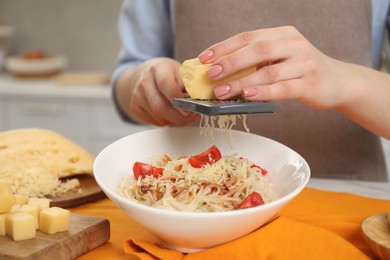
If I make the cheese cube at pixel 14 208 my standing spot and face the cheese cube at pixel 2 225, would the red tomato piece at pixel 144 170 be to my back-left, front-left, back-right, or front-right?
back-left

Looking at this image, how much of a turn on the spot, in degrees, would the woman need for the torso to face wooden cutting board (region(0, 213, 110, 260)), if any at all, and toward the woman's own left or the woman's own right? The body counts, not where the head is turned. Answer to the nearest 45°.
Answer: approximately 45° to the woman's own right

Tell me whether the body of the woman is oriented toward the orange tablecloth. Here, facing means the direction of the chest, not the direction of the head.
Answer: yes

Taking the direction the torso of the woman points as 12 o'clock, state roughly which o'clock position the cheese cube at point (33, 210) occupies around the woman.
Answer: The cheese cube is roughly at 1 o'clock from the woman.

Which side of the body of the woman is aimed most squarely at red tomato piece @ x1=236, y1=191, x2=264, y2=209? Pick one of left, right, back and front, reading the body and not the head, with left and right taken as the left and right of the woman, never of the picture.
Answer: front

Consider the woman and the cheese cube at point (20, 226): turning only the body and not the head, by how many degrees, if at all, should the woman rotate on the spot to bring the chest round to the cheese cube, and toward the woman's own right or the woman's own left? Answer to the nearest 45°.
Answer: approximately 45° to the woman's own right

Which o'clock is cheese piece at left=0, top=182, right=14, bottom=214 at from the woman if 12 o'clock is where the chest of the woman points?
The cheese piece is roughly at 1 o'clock from the woman.

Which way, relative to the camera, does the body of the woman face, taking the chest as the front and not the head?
toward the camera
